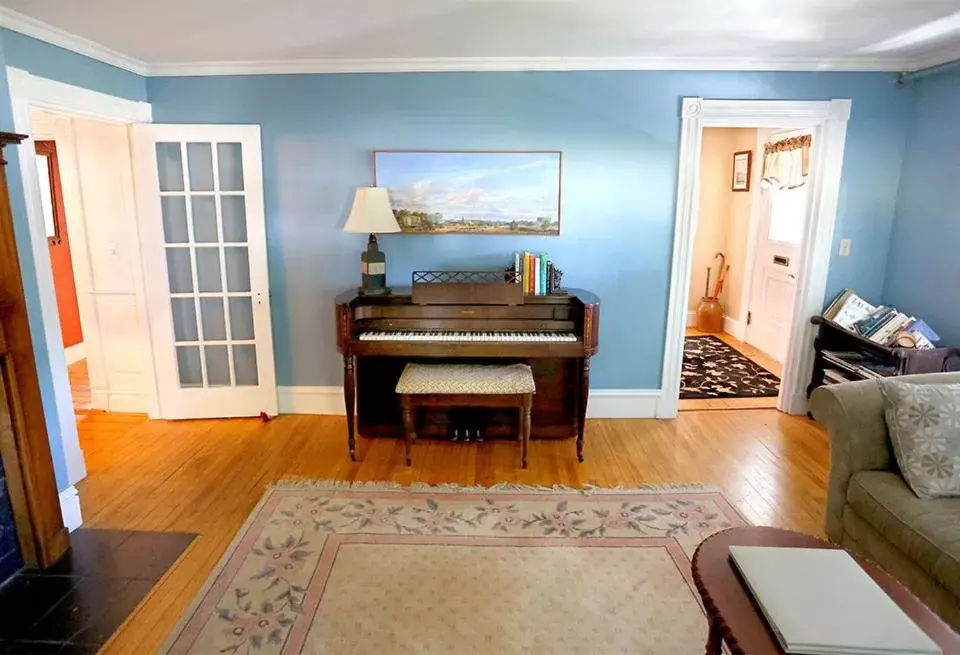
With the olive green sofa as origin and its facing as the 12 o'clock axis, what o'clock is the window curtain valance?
The window curtain valance is roughly at 4 o'clock from the olive green sofa.

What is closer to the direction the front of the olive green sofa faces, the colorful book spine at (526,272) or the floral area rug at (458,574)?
the floral area rug

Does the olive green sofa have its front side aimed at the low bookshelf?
no

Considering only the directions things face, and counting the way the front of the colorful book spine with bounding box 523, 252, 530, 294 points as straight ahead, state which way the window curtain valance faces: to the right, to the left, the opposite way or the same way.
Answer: to the right

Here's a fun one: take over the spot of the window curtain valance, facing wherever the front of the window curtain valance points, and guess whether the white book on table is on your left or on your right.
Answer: on your left

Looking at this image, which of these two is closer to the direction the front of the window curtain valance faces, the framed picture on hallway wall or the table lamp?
the table lamp

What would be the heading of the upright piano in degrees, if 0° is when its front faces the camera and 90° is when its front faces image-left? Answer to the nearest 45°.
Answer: approximately 0°

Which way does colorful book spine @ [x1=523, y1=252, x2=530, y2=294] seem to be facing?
toward the camera

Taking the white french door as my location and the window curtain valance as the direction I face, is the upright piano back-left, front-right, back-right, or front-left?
front-right

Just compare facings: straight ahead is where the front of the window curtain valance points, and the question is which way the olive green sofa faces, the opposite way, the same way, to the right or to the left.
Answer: the same way

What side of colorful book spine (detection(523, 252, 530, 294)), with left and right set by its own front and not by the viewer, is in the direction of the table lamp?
right

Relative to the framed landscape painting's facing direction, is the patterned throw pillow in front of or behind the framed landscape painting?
in front

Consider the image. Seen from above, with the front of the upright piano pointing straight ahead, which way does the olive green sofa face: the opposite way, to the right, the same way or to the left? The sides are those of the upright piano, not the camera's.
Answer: to the right

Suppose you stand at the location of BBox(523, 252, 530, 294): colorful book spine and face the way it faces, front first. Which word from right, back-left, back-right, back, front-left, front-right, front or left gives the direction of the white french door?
right

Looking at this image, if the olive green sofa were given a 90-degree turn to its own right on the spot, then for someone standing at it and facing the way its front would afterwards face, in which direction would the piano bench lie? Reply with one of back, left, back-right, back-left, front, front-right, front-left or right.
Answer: front-left

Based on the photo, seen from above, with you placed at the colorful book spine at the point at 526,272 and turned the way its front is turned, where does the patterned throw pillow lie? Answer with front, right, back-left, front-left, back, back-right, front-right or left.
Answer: front-left

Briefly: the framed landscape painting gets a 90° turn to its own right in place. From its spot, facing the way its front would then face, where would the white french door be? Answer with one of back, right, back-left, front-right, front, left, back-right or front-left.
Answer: front
